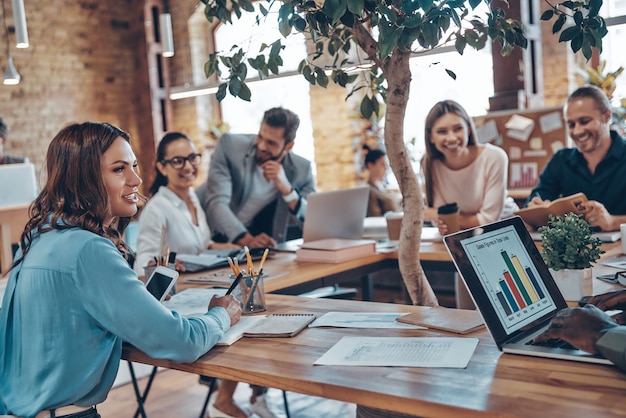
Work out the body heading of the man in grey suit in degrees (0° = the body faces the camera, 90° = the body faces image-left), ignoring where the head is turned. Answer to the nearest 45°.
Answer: approximately 0°

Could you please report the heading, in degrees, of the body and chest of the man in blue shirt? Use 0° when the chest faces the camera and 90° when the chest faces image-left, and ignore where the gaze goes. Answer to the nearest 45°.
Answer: approximately 45°

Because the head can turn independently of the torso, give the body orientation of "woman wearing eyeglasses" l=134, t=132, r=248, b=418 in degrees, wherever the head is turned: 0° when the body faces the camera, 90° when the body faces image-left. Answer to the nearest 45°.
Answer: approximately 315°

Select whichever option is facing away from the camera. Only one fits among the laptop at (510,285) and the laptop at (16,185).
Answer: the laptop at (16,185)

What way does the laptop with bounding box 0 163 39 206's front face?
away from the camera

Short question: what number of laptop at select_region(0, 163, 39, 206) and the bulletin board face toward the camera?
1

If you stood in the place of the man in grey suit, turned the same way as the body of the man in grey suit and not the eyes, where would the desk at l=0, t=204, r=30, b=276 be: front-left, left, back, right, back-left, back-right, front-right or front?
back-right
